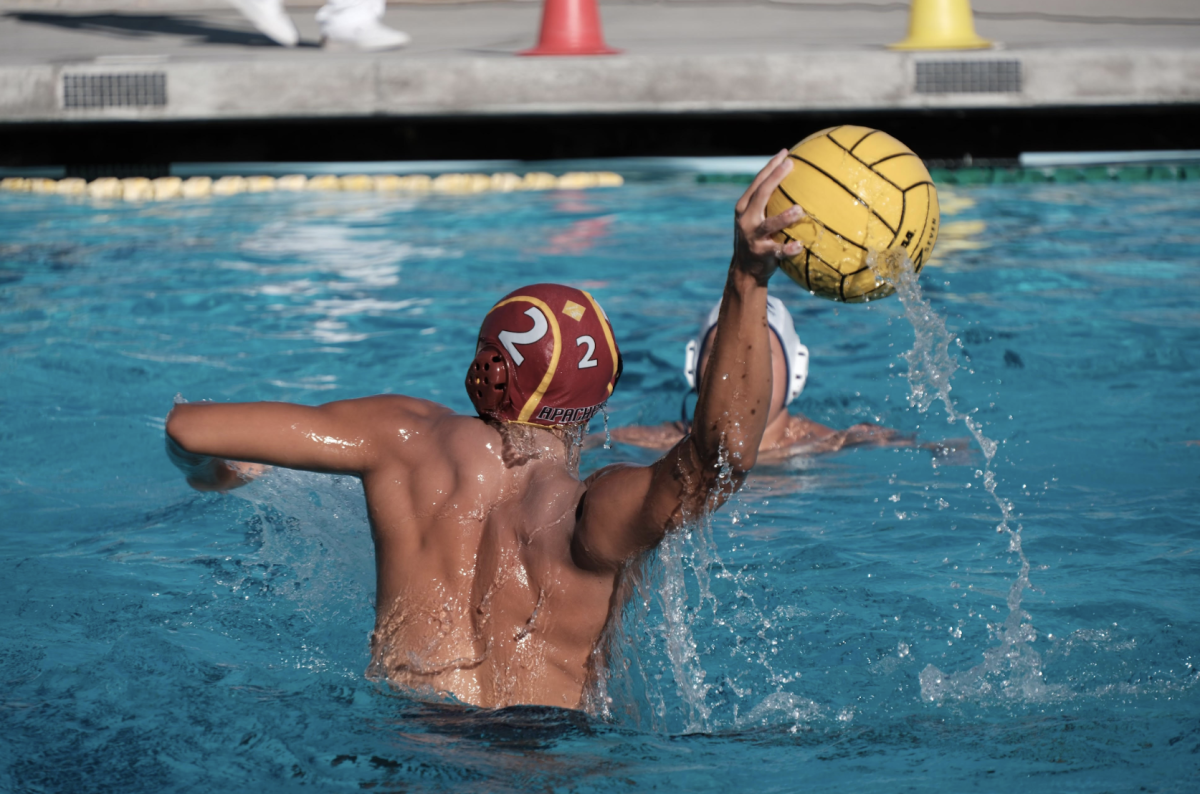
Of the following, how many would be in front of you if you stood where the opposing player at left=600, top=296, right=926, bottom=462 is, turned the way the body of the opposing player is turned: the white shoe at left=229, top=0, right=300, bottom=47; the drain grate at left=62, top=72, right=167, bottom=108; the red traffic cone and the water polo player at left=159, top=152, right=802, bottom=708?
1

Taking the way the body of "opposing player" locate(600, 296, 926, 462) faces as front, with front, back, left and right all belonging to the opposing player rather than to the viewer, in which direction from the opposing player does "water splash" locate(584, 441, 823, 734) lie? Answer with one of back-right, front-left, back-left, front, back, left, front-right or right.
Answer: front

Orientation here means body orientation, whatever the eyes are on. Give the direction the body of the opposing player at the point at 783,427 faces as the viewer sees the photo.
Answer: toward the camera

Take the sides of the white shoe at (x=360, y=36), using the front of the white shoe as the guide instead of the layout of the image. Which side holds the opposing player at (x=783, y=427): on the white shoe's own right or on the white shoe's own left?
on the white shoe's own right

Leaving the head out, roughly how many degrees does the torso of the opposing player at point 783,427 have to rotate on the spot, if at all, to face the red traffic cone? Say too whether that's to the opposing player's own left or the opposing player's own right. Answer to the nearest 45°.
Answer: approximately 180°

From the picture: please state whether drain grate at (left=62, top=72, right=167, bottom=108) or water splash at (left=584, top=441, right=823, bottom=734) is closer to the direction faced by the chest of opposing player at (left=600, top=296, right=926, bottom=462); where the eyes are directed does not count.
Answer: the water splash

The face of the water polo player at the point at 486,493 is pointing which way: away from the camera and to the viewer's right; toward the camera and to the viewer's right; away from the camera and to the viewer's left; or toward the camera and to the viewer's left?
away from the camera and to the viewer's right

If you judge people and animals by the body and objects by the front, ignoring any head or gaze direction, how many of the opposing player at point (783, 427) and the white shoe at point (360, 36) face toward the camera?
1

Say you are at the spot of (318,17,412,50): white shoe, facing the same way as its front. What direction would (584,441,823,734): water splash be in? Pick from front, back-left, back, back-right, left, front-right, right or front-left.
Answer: right

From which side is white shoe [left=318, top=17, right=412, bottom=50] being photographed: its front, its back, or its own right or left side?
right

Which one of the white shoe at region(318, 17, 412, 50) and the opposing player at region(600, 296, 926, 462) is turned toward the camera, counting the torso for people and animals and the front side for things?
the opposing player

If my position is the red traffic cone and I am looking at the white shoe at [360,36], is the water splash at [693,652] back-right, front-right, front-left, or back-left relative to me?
back-left

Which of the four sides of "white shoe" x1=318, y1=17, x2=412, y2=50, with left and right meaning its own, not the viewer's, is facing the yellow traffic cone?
front

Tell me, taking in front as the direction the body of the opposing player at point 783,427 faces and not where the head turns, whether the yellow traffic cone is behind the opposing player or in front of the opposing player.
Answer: behind

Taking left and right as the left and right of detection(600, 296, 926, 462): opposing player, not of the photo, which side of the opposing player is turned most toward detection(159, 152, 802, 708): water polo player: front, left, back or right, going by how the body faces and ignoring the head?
front
